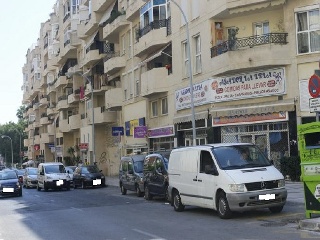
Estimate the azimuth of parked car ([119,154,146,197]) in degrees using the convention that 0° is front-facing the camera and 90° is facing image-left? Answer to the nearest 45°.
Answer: approximately 315°

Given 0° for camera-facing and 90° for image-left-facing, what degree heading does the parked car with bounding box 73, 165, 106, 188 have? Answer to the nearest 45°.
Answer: approximately 315°

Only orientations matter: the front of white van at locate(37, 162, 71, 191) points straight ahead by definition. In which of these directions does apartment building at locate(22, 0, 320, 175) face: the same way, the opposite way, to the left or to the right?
to the right

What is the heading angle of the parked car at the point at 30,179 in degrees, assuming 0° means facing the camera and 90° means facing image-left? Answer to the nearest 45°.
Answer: approximately 315°

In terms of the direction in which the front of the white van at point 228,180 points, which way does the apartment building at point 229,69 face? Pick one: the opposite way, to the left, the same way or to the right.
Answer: to the right

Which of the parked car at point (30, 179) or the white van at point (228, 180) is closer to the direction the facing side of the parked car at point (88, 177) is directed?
the white van

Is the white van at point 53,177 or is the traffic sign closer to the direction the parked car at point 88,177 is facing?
the traffic sign
